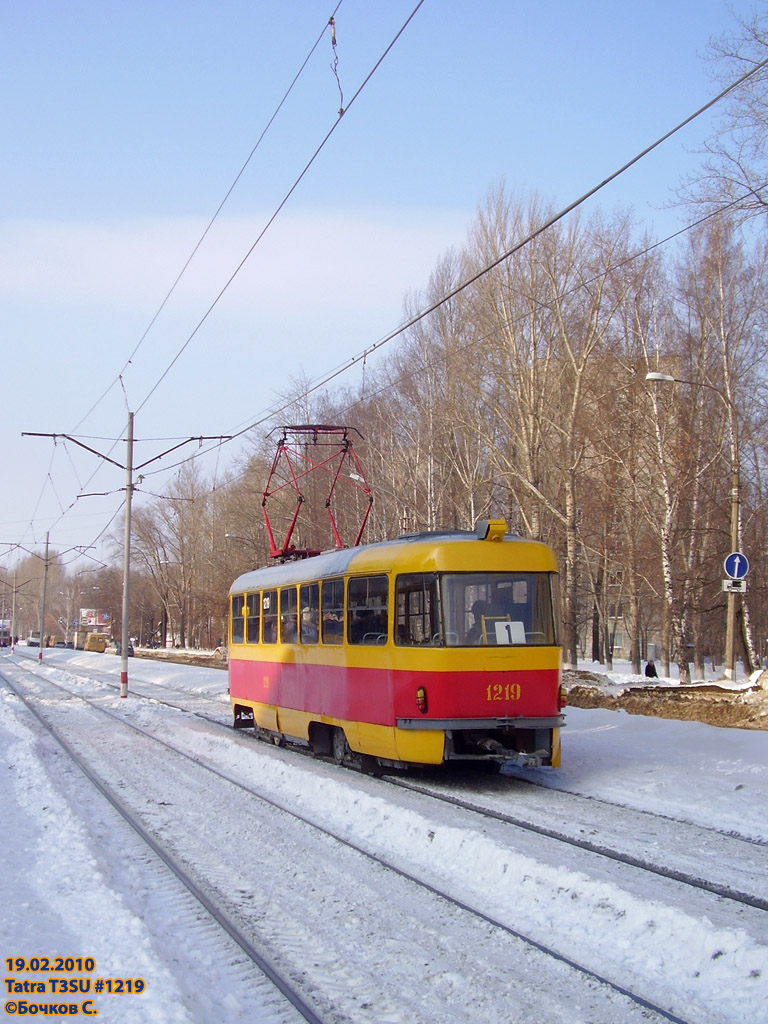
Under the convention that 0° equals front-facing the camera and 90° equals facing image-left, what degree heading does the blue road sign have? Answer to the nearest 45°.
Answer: approximately 0°

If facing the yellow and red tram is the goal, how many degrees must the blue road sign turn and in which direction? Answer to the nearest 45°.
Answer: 0° — it already faces it

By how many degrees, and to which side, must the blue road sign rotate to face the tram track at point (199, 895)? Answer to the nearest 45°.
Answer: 0° — it already faces it

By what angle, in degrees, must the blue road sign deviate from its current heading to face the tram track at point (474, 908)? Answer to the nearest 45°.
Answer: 0° — it already faces it

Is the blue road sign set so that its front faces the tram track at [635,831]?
yes
